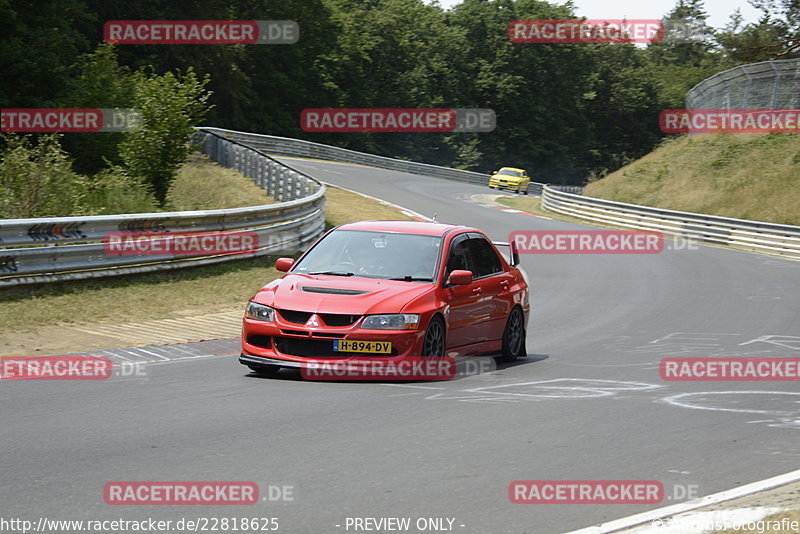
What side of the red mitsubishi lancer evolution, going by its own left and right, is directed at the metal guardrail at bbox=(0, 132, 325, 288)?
right

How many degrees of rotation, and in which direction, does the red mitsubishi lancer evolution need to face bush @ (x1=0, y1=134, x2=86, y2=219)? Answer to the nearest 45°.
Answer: approximately 90° to its right

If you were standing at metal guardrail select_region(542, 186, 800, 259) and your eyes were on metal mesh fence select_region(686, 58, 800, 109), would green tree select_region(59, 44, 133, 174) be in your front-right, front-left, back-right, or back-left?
back-left

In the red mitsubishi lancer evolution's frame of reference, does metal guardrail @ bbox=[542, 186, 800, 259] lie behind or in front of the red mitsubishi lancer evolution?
behind

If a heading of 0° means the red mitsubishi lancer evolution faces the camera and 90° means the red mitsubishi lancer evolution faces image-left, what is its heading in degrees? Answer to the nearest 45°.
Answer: approximately 45°

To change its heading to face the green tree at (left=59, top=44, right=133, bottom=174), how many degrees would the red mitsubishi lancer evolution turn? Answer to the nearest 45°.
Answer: approximately 135° to its right

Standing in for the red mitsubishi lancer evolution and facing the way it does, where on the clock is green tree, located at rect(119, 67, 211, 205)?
The green tree is roughly at 4 o'clock from the red mitsubishi lancer evolution.

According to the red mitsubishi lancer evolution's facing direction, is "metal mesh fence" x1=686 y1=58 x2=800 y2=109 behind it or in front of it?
behind
